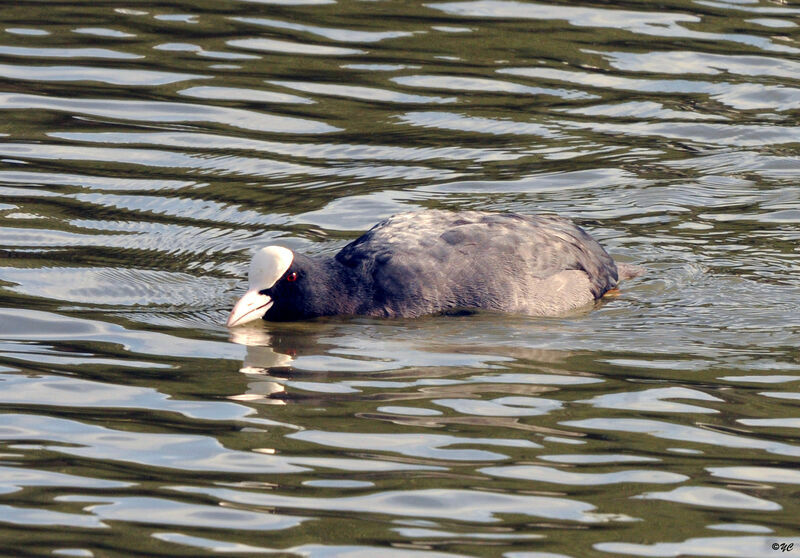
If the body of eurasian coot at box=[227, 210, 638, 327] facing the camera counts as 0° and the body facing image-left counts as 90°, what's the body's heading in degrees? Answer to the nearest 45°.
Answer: approximately 90°
